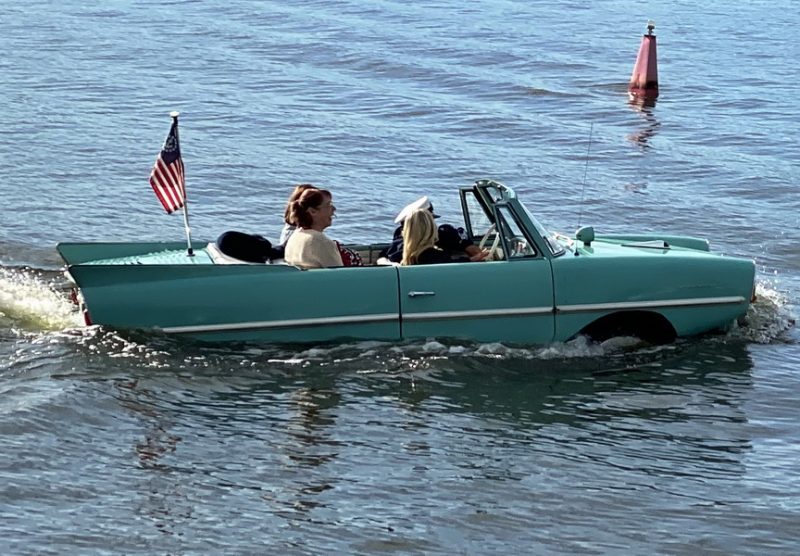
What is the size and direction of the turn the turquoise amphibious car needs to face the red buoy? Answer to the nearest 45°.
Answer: approximately 90° to its left

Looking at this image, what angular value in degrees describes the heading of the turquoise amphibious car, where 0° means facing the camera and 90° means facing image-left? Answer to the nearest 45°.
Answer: approximately 270°

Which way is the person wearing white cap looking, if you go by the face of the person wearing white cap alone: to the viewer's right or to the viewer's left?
to the viewer's right
